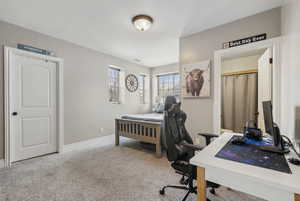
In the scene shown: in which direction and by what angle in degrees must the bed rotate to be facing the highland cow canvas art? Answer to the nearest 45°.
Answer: approximately 90° to its left

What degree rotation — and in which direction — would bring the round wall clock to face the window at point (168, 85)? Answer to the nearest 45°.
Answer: approximately 45° to its left

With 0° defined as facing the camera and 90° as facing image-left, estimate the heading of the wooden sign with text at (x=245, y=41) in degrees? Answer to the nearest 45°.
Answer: approximately 45°

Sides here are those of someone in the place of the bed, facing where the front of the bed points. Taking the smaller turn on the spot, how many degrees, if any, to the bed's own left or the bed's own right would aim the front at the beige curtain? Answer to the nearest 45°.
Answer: approximately 135° to the bed's own left

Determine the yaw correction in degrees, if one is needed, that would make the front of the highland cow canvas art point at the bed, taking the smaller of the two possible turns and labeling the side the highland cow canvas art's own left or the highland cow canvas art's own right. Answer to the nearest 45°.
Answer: approximately 45° to the highland cow canvas art's own right

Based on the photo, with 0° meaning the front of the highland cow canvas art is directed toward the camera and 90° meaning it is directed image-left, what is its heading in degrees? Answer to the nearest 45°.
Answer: approximately 45°

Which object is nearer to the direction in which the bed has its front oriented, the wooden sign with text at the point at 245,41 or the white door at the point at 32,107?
the white door

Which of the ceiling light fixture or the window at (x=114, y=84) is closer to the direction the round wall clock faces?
the ceiling light fixture

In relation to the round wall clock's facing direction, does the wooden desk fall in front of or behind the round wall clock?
in front

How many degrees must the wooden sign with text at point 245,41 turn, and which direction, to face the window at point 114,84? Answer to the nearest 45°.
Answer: approximately 45° to its right

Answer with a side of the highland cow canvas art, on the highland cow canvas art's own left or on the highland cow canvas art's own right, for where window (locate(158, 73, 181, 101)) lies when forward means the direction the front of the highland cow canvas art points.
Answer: on the highland cow canvas art's own right

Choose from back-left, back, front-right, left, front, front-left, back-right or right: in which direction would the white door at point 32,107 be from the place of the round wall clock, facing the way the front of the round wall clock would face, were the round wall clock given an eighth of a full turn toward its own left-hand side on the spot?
back-right
